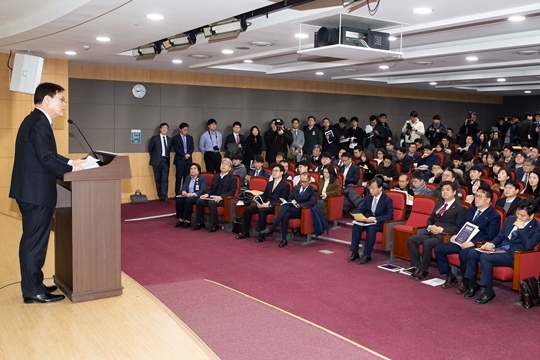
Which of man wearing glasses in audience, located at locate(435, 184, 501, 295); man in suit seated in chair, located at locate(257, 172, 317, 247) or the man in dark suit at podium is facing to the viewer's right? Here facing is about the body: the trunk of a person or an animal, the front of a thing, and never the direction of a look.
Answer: the man in dark suit at podium

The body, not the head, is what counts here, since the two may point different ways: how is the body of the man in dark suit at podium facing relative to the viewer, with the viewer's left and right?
facing to the right of the viewer

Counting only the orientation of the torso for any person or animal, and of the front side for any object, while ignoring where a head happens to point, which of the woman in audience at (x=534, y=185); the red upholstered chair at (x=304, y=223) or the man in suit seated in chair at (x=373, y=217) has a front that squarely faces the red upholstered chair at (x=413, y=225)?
the woman in audience

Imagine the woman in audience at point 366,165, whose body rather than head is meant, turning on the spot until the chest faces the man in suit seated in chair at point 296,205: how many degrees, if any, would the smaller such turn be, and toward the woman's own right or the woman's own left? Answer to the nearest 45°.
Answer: approximately 45° to the woman's own left

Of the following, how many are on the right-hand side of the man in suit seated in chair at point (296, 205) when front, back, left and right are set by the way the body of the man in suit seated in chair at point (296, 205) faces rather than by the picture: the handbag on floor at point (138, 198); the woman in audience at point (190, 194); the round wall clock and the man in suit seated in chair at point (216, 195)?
4

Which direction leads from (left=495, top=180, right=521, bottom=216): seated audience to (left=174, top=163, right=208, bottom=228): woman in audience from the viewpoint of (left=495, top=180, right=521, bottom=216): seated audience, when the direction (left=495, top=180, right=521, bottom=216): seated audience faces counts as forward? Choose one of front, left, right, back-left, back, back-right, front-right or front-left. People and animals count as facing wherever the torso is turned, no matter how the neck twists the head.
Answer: front-right

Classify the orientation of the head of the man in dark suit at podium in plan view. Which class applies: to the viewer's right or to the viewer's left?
to the viewer's right

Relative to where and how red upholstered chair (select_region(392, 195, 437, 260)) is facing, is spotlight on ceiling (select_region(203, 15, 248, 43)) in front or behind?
in front

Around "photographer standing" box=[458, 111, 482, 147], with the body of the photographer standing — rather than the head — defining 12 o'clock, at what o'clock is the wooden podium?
The wooden podium is roughly at 11 o'clock from the photographer standing.

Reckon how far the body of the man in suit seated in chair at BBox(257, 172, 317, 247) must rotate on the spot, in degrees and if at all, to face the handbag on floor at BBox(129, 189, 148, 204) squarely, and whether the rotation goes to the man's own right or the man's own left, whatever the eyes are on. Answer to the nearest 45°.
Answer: approximately 90° to the man's own right
